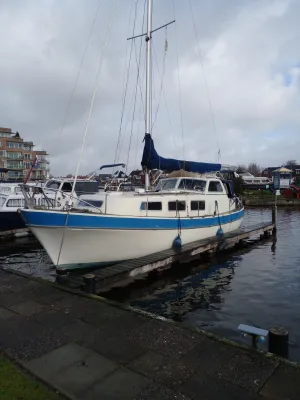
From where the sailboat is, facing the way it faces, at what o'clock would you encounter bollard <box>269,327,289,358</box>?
The bollard is roughly at 10 o'clock from the sailboat.

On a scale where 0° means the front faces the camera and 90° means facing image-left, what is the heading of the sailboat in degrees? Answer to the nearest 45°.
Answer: approximately 45°

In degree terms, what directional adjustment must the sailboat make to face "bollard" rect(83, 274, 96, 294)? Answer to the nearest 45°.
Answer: approximately 45° to its left

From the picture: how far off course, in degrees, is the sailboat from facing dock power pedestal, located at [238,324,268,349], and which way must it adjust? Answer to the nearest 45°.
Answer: approximately 45° to its left
